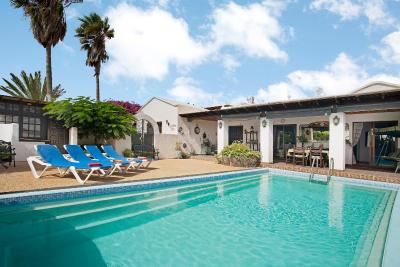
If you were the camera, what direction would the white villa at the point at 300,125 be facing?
facing the viewer and to the left of the viewer

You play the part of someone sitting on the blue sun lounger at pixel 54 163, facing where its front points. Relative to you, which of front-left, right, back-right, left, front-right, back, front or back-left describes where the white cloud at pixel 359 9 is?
front-left

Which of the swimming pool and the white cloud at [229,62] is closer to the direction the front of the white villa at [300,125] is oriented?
the swimming pool

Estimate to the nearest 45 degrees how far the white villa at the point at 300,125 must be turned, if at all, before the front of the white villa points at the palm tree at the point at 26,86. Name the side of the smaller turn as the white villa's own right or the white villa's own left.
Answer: approximately 45° to the white villa's own right

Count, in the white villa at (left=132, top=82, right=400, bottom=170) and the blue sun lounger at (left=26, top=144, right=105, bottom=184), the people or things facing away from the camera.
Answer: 0

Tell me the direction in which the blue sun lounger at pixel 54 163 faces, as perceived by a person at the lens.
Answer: facing the viewer and to the right of the viewer

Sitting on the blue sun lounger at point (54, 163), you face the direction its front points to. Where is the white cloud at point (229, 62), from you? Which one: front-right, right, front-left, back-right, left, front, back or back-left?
left
